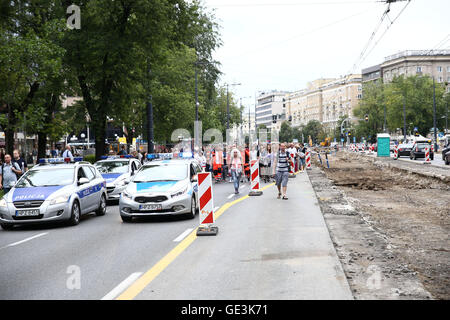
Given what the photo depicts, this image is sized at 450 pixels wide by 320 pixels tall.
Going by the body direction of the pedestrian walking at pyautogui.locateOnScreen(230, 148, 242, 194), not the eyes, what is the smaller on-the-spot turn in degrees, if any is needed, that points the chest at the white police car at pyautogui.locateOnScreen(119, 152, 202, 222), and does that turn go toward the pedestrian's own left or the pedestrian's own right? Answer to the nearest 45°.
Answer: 0° — they already face it

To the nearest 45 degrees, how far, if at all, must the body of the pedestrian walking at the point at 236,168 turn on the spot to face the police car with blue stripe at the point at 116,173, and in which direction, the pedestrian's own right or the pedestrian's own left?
approximately 90° to the pedestrian's own right

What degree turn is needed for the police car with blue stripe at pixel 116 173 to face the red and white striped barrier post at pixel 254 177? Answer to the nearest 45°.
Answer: approximately 135° to its left

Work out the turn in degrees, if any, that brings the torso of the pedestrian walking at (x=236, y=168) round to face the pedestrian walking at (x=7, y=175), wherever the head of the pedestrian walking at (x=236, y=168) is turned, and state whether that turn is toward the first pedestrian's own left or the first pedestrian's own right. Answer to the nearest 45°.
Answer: approximately 45° to the first pedestrian's own right

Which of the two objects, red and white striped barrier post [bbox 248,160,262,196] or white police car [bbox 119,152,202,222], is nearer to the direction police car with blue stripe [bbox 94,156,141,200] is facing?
the white police car

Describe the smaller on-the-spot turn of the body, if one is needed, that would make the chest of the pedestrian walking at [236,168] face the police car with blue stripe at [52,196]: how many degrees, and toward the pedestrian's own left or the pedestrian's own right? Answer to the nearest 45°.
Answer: approximately 45° to the pedestrian's own right

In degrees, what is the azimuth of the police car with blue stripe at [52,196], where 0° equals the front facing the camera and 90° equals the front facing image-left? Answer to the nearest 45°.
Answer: approximately 45°

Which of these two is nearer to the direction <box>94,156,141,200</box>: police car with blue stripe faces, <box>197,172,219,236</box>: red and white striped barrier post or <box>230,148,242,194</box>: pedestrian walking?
the red and white striped barrier post

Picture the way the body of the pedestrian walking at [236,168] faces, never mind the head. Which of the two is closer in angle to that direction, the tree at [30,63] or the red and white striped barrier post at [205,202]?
the red and white striped barrier post

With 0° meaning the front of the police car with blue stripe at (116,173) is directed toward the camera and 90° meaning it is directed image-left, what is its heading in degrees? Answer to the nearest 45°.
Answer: approximately 45°

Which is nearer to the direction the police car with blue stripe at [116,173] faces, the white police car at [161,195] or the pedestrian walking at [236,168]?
the white police car

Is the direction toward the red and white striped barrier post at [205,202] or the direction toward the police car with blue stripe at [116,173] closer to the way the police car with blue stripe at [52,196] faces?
the red and white striped barrier post

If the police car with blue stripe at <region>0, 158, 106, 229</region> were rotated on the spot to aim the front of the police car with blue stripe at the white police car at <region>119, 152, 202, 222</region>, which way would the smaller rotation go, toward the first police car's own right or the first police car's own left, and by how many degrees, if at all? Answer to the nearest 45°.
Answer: approximately 135° to the first police car's own left
